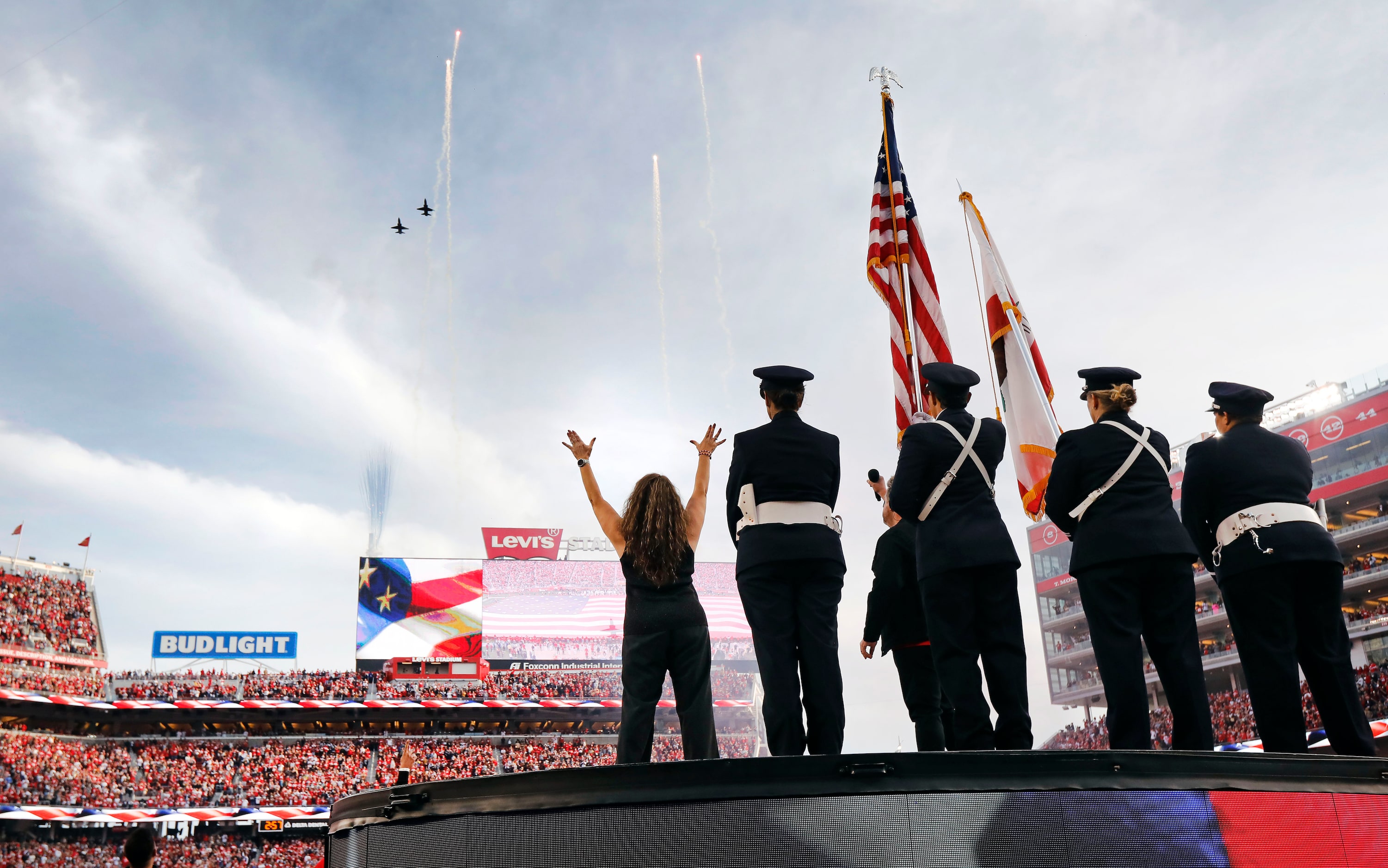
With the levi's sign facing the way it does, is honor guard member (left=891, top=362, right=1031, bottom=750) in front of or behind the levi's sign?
in front

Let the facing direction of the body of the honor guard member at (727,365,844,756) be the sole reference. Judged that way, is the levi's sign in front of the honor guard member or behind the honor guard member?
in front

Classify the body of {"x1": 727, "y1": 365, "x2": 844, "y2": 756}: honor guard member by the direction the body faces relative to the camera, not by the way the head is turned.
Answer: away from the camera

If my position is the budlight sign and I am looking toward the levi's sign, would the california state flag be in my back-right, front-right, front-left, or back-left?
front-right

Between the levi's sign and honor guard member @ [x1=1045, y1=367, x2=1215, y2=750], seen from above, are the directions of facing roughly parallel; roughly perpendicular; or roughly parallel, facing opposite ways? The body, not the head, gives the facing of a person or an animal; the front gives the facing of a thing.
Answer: roughly parallel, facing opposite ways

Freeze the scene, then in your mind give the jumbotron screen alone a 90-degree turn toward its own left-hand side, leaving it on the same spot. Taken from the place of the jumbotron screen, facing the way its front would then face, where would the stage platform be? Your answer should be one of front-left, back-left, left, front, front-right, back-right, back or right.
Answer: right

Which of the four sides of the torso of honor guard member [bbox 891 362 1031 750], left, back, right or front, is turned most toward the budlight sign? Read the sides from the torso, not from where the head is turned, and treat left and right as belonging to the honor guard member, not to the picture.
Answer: front

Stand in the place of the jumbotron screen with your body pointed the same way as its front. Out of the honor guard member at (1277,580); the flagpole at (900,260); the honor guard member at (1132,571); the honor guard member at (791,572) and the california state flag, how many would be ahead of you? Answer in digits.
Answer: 5

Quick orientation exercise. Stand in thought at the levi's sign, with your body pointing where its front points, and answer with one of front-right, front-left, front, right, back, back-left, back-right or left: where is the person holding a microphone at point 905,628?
front

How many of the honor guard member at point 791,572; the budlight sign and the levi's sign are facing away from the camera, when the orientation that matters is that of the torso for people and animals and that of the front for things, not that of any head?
1

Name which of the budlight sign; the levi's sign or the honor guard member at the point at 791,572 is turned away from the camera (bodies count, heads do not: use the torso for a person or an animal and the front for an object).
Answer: the honor guard member

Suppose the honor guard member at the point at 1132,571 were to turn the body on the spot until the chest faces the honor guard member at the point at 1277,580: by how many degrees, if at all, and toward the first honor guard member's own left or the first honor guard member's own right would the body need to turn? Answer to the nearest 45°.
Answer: approximately 90° to the first honor guard member's own right

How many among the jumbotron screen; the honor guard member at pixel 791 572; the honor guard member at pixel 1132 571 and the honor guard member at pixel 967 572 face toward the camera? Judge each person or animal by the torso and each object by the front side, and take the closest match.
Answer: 1

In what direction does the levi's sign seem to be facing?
toward the camera

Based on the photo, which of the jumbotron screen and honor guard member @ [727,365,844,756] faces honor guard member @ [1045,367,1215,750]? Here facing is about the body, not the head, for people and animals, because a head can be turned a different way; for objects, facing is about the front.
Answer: the jumbotron screen

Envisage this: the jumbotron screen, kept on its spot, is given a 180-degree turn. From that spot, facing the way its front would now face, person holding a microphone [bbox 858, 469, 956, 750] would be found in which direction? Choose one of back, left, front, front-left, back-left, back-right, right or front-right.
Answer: back

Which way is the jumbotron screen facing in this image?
toward the camera

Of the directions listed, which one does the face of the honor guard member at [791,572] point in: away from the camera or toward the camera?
away from the camera
